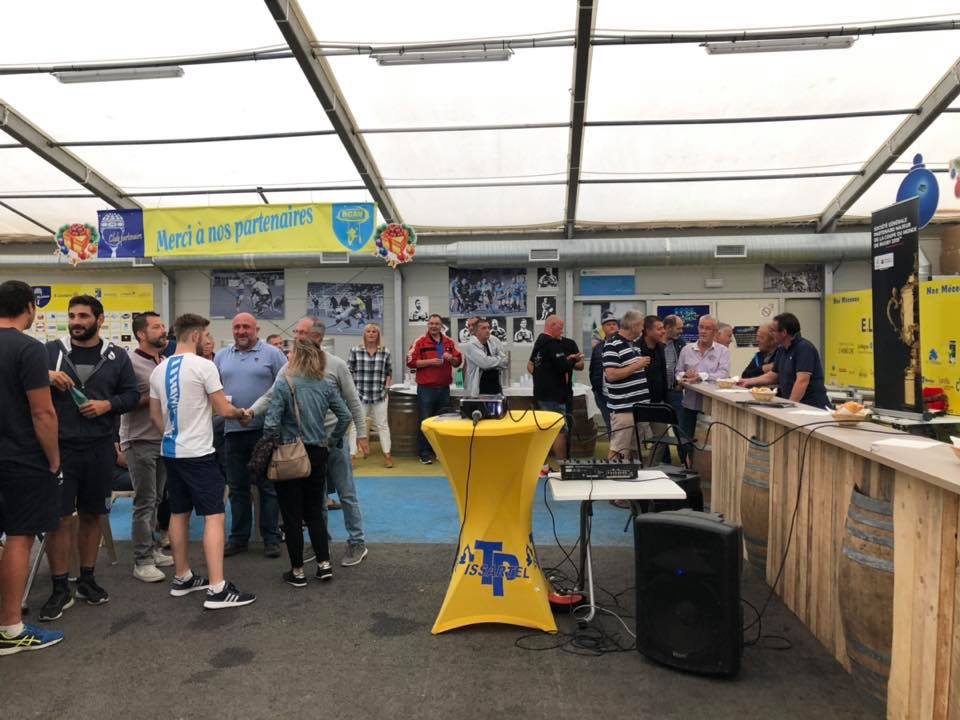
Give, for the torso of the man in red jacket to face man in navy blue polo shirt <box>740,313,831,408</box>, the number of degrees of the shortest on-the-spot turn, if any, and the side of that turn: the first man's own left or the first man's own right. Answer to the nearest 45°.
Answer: approximately 45° to the first man's own left

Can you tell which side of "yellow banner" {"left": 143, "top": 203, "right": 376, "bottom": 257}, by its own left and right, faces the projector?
front

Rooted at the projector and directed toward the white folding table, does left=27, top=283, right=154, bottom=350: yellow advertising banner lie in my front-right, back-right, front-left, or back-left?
back-left

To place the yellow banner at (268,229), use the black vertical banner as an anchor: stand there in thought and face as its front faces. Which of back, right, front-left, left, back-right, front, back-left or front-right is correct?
front-right

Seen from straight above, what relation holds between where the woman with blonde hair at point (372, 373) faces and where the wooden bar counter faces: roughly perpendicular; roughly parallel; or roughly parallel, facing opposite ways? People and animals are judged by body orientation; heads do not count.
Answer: roughly perpendicular

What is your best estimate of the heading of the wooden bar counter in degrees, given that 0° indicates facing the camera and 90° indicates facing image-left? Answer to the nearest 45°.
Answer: approximately 45°

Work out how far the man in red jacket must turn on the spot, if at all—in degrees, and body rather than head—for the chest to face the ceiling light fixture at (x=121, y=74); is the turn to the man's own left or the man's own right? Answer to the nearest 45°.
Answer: approximately 90° to the man's own right

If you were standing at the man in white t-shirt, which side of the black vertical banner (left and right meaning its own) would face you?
front

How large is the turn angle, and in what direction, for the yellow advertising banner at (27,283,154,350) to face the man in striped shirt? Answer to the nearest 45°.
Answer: approximately 45° to its left
